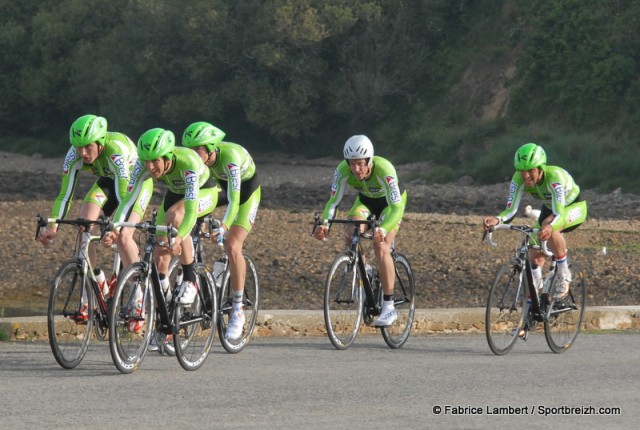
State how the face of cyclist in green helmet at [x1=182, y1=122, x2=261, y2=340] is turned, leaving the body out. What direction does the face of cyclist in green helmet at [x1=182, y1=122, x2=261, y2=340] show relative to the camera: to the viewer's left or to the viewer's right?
to the viewer's left

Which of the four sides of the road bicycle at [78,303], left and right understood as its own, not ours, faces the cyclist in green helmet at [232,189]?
back

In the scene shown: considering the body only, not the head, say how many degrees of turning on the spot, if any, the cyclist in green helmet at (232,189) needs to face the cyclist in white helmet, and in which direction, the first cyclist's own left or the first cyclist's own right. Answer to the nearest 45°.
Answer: approximately 135° to the first cyclist's own left

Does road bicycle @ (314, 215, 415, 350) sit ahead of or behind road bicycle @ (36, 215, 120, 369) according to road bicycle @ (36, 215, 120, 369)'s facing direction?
behind

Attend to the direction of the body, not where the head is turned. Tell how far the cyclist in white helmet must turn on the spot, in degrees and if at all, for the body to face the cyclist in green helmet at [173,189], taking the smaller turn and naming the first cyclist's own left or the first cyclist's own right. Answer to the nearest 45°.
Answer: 0° — they already face them

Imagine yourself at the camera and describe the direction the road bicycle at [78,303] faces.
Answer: facing the viewer and to the left of the viewer

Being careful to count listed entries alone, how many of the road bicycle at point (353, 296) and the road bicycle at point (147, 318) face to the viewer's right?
0

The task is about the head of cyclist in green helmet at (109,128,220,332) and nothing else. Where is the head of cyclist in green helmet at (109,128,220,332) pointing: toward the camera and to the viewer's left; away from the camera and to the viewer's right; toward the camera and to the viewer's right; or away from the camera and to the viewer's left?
toward the camera and to the viewer's left

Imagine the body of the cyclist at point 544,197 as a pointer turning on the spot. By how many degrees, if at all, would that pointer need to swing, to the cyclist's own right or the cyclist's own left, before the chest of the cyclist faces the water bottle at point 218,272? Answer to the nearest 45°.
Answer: approximately 45° to the cyclist's own right

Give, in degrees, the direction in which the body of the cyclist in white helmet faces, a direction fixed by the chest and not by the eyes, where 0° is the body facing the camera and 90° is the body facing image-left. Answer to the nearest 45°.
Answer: approximately 45°

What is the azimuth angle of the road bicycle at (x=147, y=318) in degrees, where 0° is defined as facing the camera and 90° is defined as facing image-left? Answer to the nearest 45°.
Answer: approximately 45°
